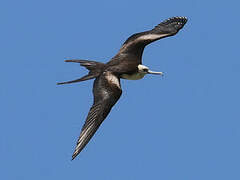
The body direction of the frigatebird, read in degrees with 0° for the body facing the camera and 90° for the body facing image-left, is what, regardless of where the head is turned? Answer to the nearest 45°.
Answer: approximately 270°
